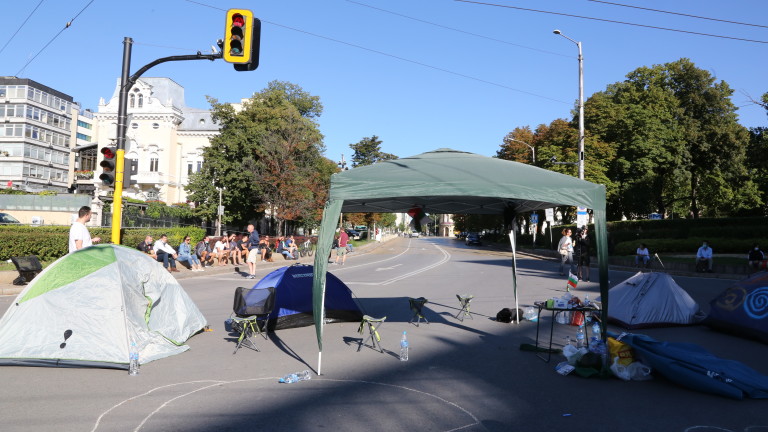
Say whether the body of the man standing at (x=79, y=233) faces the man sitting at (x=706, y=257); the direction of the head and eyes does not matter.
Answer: yes

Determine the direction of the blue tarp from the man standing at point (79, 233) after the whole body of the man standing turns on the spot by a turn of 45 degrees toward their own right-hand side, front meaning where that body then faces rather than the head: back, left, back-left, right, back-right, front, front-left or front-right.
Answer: front

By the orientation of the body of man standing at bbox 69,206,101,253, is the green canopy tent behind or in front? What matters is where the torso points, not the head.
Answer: in front

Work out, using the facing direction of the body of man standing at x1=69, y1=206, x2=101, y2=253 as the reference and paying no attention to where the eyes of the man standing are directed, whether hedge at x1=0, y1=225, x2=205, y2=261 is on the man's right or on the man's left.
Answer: on the man's left

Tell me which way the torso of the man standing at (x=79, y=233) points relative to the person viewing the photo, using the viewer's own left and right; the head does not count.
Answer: facing to the right of the viewer

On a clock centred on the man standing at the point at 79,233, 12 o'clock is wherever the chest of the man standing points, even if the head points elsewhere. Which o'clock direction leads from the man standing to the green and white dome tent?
The green and white dome tent is roughly at 3 o'clock from the man standing.

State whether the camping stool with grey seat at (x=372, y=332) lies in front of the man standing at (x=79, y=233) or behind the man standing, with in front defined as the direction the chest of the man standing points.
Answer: in front

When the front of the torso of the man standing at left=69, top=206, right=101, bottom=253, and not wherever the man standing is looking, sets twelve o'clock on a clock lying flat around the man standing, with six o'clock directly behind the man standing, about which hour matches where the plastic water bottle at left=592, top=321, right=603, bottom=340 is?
The plastic water bottle is roughly at 1 o'clock from the man standing.

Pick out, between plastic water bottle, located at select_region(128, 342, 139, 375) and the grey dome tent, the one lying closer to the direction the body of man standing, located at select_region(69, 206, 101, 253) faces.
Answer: the grey dome tent
